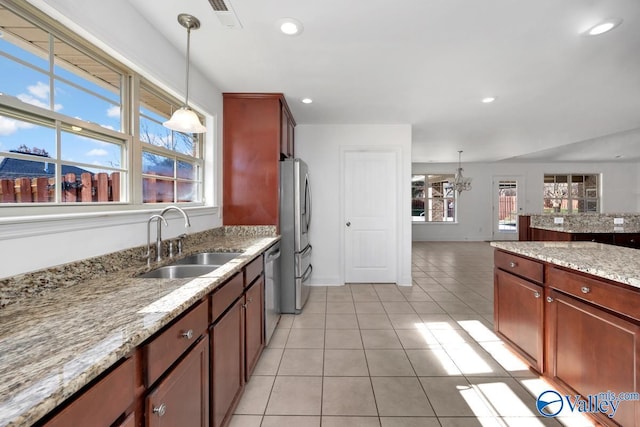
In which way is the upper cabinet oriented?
to the viewer's right

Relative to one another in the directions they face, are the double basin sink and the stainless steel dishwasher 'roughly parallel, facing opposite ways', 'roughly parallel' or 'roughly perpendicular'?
roughly parallel

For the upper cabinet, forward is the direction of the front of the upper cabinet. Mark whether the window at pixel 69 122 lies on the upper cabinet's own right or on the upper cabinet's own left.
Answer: on the upper cabinet's own right

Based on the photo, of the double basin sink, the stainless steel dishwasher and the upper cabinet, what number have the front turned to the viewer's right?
3

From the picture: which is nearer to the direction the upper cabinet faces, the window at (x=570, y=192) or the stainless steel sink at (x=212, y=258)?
the window

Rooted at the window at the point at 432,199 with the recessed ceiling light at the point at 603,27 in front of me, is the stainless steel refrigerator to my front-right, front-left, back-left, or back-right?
front-right

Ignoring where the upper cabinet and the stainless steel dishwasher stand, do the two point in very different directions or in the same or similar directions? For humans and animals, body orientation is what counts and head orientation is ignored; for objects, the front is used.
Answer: same or similar directions

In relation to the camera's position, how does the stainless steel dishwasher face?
facing to the right of the viewer

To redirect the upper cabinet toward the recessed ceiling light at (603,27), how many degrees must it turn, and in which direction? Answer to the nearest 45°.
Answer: approximately 45° to its right

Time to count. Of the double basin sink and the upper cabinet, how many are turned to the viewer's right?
2

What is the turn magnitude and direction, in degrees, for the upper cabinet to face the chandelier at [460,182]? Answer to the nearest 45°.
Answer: approximately 45° to its left

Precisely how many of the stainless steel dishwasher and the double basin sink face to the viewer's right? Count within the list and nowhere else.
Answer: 2

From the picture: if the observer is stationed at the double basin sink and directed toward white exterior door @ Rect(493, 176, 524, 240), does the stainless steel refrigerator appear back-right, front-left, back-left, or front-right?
front-left

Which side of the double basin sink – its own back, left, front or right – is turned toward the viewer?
right
